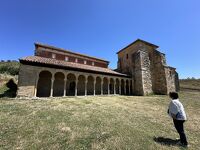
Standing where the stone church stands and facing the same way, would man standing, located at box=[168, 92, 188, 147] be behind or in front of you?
in front

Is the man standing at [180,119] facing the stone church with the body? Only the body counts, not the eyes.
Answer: yes

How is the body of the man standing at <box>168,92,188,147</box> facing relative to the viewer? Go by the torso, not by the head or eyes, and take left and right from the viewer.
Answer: facing away from the viewer and to the left of the viewer
